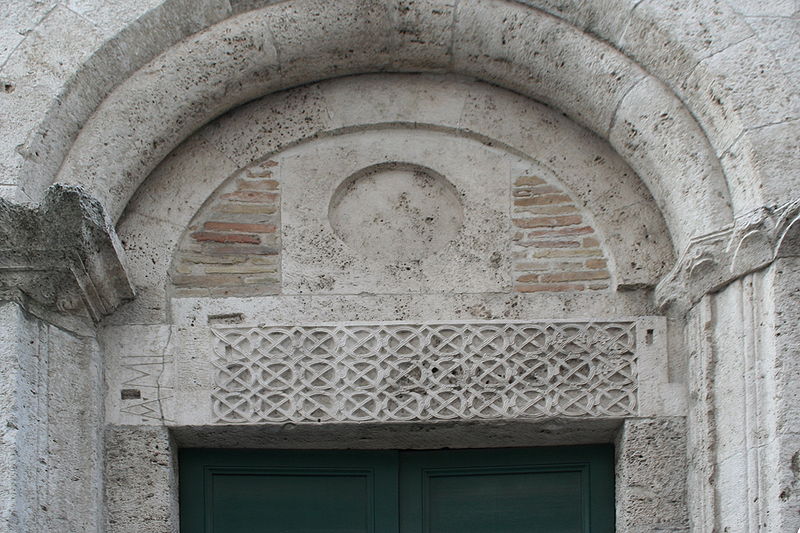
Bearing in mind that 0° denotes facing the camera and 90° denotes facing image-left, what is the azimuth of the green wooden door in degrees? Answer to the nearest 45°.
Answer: approximately 0°
